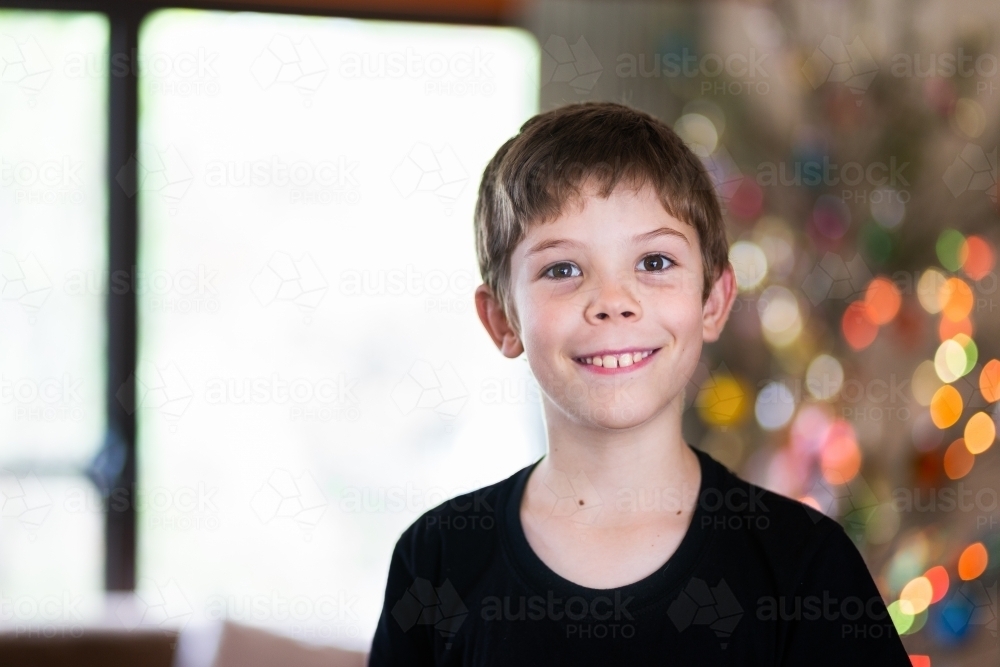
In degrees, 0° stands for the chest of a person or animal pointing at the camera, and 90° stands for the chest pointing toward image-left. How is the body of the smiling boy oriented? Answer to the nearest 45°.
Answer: approximately 0°

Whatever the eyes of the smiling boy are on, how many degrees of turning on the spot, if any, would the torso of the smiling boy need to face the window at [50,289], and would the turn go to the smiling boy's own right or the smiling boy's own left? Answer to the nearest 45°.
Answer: approximately 135° to the smiling boy's own right
